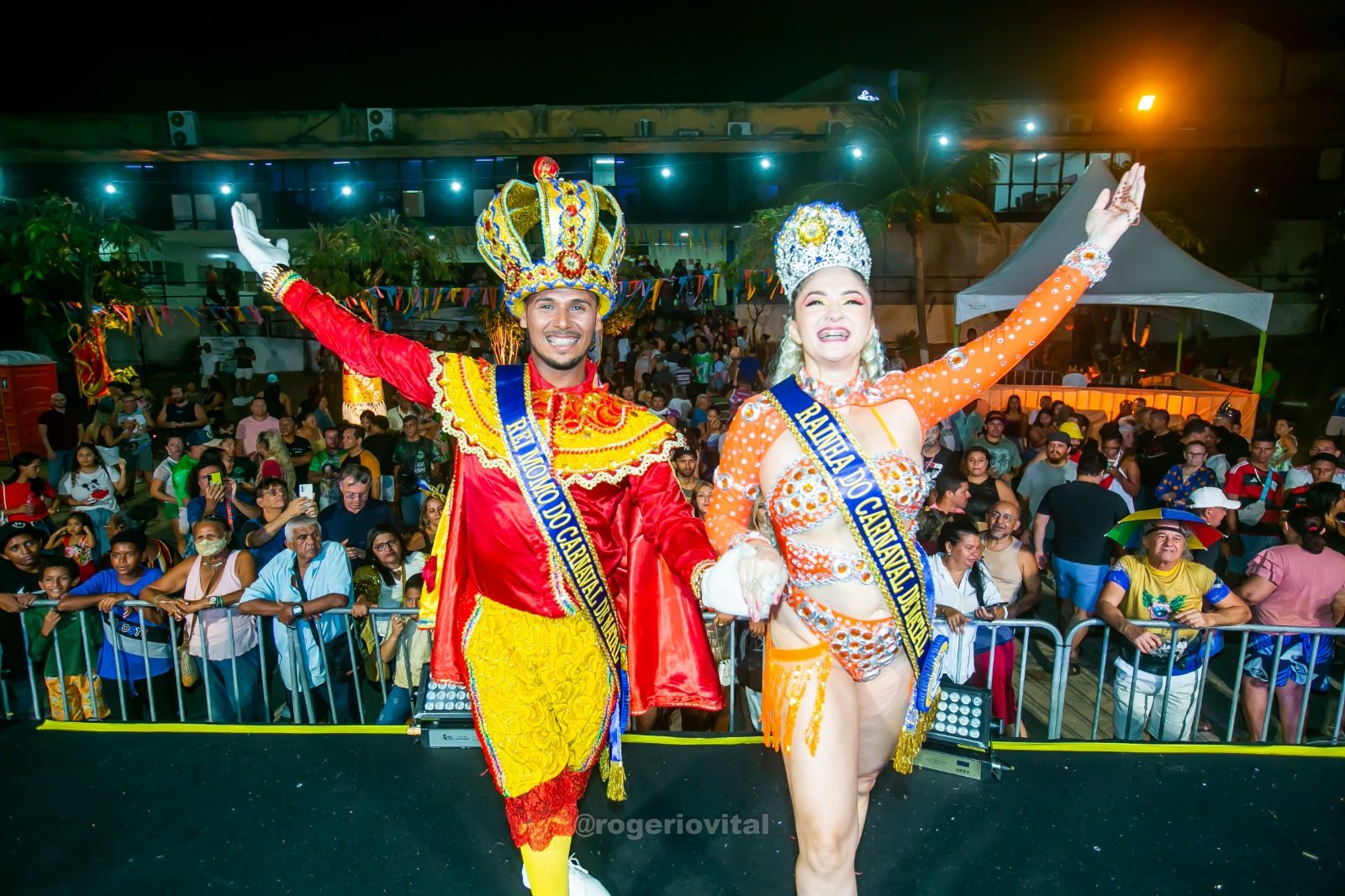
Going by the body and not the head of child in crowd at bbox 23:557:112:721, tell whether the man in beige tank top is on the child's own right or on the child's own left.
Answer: on the child's own left

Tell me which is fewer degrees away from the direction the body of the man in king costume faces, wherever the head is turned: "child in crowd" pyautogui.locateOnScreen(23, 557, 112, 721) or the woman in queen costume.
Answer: the woman in queen costume

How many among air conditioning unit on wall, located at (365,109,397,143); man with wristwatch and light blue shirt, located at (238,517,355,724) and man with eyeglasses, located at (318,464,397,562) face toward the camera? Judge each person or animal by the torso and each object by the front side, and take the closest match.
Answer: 3

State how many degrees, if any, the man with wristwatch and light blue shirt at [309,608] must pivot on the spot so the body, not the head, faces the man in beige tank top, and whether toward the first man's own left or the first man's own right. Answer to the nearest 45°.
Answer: approximately 90° to the first man's own left

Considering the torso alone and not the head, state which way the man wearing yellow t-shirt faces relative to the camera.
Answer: toward the camera

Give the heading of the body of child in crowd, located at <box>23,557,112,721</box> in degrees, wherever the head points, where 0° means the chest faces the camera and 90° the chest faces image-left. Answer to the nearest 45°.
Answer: approximately 0°

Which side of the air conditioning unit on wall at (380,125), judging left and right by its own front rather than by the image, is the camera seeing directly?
front

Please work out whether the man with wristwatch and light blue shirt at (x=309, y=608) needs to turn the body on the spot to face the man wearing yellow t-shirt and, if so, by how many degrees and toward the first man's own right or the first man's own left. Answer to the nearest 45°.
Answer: approximately 45° to the first man's own left

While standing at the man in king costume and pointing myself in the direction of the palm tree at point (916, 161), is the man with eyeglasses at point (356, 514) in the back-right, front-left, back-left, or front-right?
front-left

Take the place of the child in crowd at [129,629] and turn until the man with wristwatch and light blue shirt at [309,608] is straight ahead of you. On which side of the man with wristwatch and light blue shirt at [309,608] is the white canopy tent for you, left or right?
left

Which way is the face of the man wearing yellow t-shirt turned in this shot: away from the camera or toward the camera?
toward the camera

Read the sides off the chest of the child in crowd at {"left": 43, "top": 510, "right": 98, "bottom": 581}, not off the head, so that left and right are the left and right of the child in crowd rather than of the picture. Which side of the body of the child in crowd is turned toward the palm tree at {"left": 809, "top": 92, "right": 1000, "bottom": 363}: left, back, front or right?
left

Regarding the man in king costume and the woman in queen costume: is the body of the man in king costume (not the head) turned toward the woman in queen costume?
no

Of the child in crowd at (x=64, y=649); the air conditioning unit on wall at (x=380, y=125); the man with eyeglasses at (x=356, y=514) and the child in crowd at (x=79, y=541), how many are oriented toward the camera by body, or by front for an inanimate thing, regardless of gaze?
4

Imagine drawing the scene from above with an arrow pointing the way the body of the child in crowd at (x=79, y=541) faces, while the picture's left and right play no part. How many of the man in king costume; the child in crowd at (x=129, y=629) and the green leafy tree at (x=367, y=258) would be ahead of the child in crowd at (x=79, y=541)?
2
